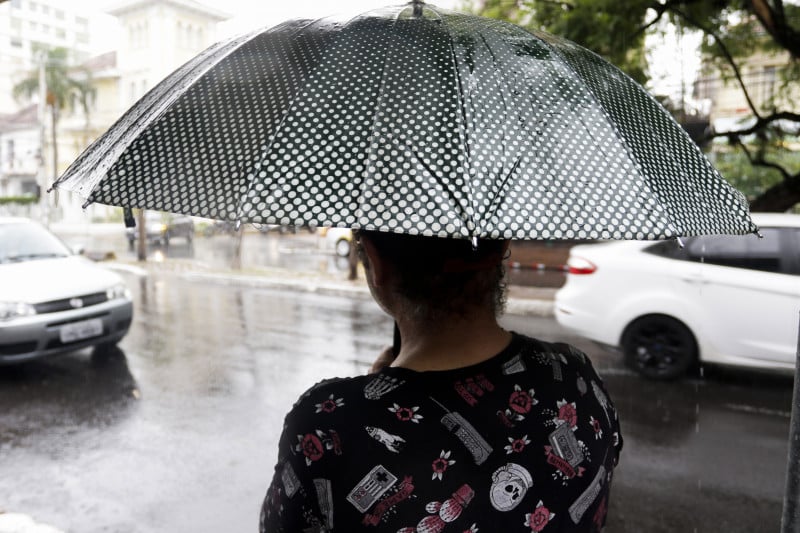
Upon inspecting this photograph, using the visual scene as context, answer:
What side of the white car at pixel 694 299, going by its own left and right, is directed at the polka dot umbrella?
right

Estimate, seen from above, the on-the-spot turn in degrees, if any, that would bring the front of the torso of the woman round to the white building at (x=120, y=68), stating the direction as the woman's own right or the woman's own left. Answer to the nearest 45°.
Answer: approximately 45° to the woman's own left

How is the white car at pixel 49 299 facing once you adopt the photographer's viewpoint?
facing the viewer and to the right of the viewer

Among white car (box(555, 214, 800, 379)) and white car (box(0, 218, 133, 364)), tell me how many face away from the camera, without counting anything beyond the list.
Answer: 0

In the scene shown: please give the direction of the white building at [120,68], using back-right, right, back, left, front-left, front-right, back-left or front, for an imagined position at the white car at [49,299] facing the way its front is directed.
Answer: back-left

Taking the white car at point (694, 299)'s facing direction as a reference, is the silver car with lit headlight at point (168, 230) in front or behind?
behind

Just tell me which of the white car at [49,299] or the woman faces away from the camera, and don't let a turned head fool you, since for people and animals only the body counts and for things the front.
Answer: the woman

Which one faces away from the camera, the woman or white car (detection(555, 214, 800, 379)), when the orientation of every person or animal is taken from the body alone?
the woman

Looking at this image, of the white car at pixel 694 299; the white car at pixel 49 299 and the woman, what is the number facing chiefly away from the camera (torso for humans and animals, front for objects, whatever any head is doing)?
1

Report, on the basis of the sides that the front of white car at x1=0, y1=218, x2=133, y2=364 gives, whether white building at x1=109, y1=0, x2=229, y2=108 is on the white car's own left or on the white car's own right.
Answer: on the white car's own left

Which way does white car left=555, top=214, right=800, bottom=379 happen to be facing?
to the viewer's right

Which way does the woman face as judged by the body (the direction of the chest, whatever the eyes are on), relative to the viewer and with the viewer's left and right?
facing away from the viewer

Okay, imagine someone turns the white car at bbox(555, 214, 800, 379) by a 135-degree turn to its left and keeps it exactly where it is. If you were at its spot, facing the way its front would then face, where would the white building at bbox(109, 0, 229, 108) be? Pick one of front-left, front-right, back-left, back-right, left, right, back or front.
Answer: front

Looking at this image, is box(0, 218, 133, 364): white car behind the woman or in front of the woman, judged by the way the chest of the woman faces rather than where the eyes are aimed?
in front

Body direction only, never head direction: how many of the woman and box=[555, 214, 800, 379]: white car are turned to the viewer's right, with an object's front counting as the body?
1

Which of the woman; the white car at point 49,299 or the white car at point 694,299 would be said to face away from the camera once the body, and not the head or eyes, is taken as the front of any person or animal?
the woman

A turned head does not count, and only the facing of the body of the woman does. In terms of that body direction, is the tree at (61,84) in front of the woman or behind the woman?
in front

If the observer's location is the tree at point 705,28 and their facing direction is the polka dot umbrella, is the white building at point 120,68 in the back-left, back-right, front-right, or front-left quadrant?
back-right

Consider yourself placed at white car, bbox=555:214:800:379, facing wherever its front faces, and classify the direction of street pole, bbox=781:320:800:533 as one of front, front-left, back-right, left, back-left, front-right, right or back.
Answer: right
